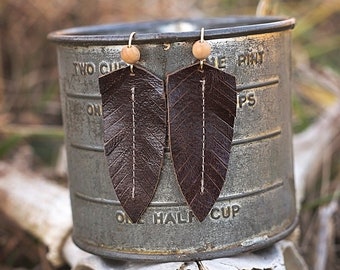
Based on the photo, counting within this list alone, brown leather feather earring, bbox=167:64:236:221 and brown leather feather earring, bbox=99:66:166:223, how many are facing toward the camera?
2

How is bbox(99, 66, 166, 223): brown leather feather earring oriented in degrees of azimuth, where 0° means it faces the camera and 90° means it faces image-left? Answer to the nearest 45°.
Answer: approximately 0°
